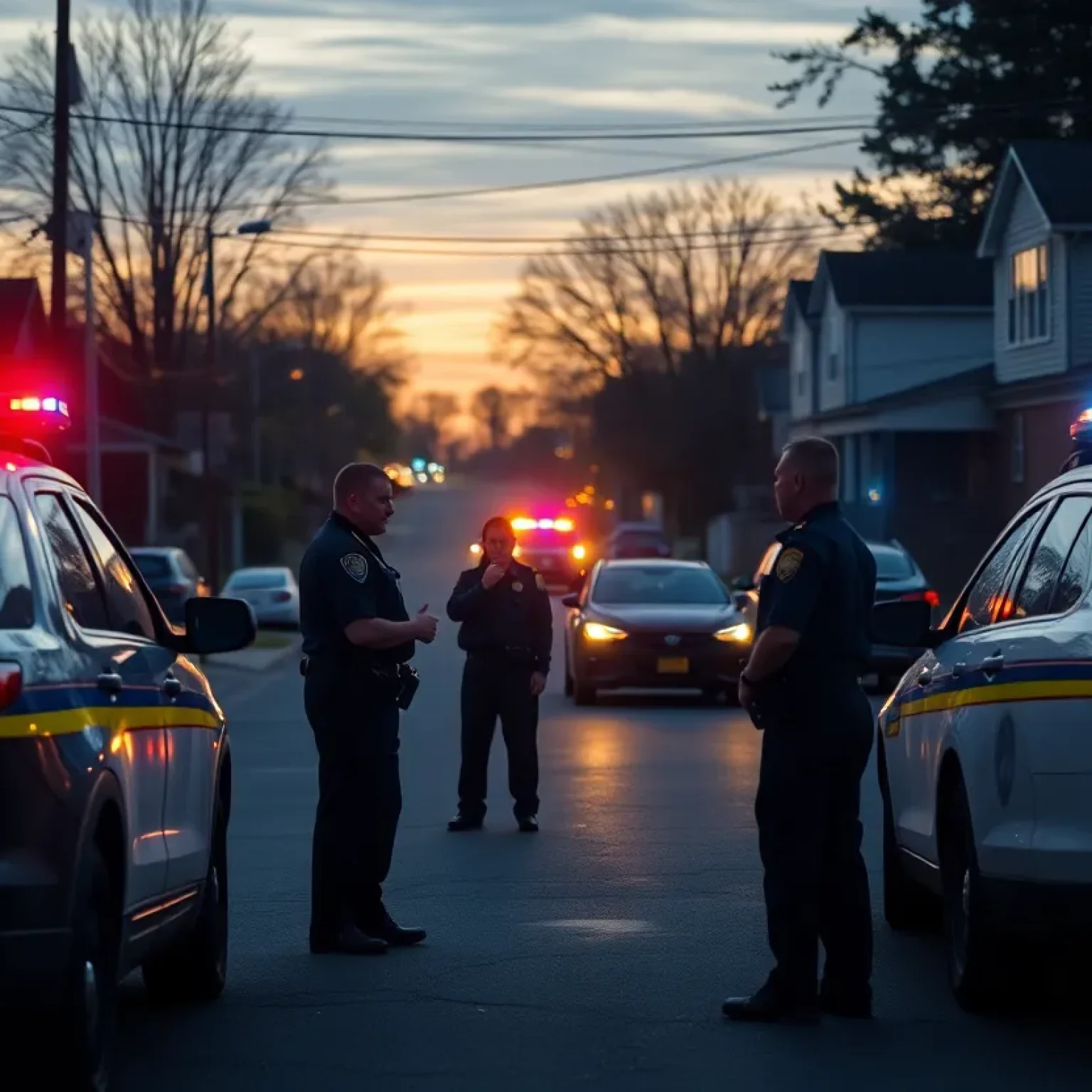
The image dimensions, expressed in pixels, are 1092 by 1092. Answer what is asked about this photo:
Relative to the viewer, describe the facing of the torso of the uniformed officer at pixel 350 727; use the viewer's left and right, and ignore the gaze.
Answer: facing to the right of the viewer

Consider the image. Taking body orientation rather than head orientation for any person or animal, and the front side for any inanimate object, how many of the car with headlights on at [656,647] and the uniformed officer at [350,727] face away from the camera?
0

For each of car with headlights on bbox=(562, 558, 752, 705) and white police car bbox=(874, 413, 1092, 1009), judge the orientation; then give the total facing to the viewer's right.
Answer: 0

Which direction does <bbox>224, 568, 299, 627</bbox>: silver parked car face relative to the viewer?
away from the camera

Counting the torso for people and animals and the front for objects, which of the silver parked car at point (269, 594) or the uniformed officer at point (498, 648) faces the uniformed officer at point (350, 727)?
the uniformed officer at point (498, 648)

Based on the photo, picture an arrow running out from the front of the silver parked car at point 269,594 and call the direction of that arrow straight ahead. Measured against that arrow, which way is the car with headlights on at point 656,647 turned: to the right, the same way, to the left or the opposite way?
the opposite way

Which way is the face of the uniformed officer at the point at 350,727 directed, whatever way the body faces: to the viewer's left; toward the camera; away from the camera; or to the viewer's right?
to the viewer's right

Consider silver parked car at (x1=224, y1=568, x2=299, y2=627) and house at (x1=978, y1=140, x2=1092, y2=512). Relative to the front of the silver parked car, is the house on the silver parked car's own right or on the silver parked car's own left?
on the silver parked car's own right

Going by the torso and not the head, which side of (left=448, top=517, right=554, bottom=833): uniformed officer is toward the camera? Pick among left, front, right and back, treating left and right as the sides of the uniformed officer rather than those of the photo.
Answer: front

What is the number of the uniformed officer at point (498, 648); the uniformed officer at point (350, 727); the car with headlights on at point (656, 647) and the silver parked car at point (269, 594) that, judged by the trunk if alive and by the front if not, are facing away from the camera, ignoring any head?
1

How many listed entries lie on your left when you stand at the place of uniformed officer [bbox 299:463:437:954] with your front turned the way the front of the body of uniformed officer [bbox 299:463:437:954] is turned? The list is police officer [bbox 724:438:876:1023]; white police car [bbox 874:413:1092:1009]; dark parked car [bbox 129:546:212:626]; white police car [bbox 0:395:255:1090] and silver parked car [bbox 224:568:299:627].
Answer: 2

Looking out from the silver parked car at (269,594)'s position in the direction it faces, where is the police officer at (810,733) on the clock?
The police officer is roughly at 6 o'clock from the silver parked car.

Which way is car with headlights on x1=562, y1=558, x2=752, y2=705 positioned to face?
toward the camera

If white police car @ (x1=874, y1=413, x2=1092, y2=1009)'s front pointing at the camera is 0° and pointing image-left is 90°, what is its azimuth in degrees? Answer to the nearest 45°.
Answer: approximately 135°
